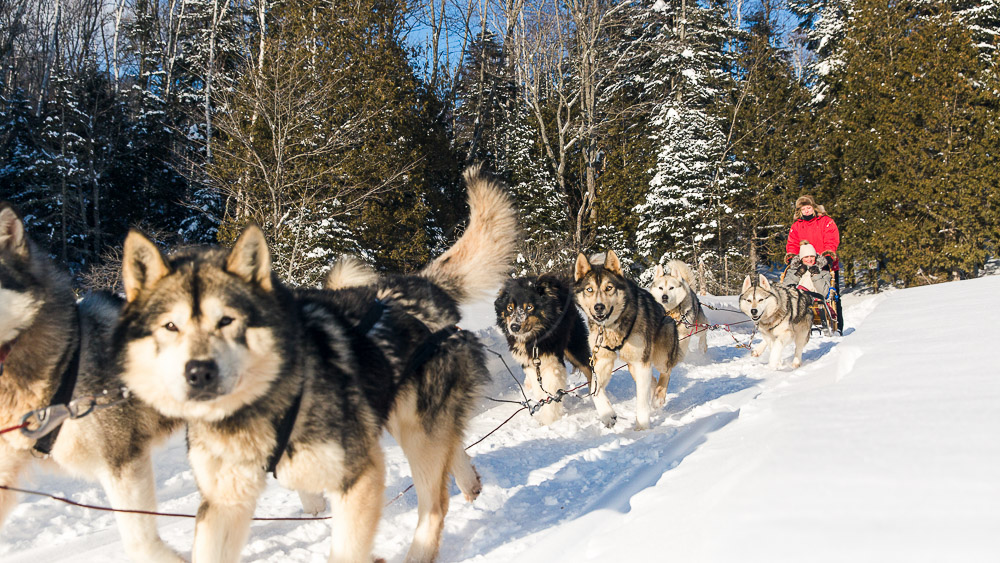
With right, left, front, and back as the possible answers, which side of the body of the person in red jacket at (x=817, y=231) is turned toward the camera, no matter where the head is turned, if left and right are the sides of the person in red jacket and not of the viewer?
front

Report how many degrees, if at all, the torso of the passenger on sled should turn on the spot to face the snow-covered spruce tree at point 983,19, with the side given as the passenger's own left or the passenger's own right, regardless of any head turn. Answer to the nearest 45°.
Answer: approximately 180°

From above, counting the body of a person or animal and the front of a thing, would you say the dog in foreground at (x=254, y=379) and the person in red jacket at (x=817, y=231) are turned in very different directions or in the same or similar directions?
same or similar directions

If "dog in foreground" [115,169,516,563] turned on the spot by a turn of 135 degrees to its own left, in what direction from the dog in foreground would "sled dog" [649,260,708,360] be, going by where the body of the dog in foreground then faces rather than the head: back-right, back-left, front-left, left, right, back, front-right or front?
front-left

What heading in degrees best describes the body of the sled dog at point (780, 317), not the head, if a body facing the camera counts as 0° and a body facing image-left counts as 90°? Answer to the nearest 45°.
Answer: approximately 45°

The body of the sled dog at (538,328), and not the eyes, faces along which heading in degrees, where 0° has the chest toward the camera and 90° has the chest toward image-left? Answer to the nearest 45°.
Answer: approximately 45°

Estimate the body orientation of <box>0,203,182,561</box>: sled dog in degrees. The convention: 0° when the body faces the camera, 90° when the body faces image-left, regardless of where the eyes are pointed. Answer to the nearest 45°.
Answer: approximately 45°

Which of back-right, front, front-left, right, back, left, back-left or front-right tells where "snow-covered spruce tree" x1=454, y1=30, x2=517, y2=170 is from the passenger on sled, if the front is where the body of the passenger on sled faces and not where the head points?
back-right

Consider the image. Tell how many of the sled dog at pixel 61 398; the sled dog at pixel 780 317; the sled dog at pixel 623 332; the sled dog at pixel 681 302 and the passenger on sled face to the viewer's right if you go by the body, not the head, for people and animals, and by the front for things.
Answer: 0

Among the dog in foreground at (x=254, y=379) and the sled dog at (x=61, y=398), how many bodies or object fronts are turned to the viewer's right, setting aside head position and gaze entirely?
0

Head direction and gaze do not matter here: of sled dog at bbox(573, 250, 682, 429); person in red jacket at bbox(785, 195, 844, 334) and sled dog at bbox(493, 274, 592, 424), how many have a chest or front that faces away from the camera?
0

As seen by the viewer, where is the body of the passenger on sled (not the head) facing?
toward the camera

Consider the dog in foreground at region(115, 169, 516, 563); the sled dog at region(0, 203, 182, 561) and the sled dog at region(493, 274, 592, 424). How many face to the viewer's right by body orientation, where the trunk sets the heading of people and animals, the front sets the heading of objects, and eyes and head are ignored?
0

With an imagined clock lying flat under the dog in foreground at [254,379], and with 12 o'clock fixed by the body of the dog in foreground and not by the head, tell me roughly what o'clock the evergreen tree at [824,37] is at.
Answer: The evergreen tree is roughly at 6 o'clock from the dog in foreground.

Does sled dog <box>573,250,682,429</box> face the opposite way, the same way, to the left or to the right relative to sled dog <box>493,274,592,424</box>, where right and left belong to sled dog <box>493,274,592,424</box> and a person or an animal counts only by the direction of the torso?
the same way

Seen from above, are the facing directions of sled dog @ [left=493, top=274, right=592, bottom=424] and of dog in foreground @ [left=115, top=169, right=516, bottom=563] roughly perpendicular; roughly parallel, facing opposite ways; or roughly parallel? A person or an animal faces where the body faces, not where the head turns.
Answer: roughly parallel

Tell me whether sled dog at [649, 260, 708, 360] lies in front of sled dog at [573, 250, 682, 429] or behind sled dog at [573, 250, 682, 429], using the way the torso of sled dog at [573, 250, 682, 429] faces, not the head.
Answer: behind
